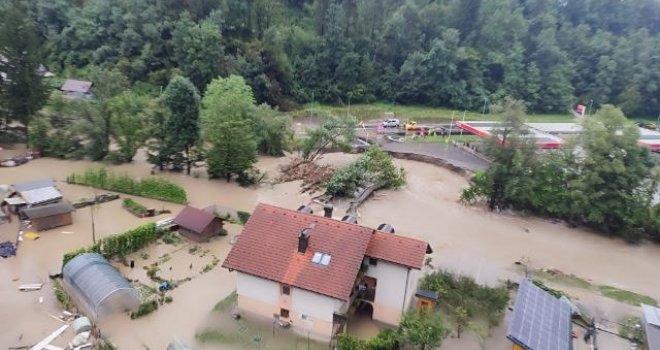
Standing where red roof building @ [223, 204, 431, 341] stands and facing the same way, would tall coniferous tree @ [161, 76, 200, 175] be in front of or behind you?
behind

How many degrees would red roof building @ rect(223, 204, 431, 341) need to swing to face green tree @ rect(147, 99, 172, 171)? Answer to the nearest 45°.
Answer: approximately 180°

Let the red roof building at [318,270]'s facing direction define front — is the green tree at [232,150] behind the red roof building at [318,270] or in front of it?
behind

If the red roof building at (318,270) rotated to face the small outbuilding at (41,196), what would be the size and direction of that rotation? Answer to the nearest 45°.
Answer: approximately 90° to its right

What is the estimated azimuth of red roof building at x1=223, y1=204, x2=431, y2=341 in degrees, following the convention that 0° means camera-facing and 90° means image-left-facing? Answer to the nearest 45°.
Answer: approximately 315°

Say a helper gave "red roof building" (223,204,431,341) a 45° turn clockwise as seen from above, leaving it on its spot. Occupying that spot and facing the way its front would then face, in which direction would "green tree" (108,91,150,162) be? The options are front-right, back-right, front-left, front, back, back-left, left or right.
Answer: back-right

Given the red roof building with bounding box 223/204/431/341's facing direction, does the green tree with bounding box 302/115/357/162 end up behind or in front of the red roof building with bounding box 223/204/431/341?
behind

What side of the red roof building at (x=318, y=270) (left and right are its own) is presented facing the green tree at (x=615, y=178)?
left
